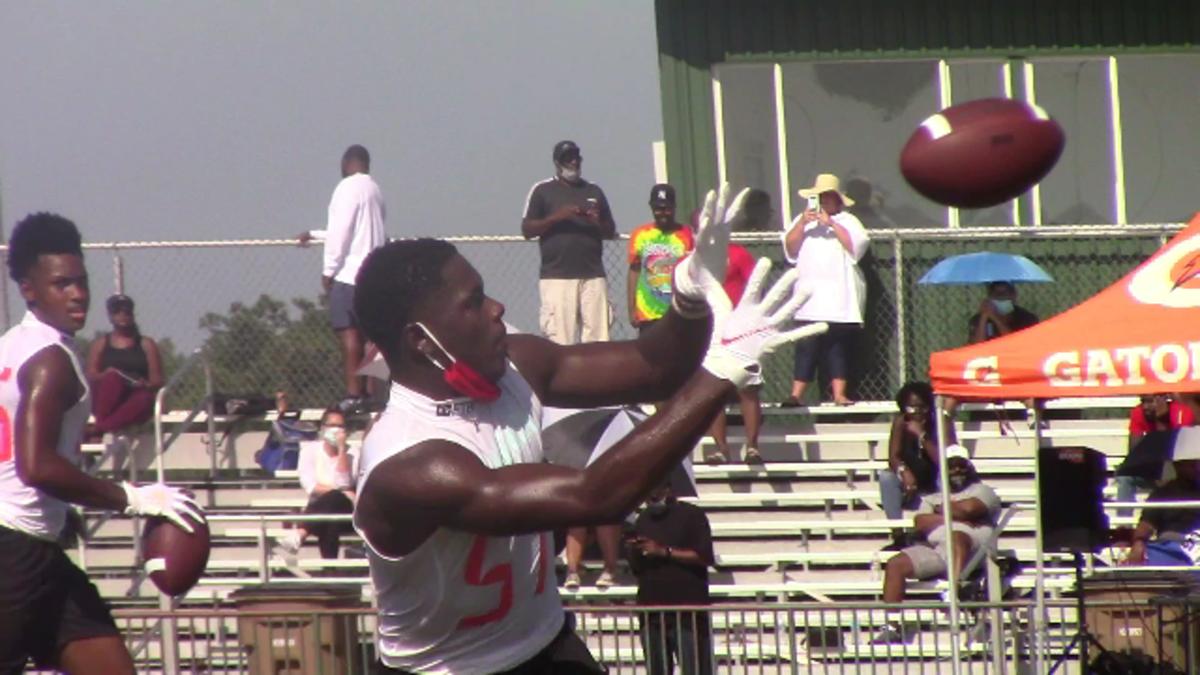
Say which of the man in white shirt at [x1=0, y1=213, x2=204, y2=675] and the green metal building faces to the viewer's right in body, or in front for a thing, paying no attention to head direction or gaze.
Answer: the man in white shirt

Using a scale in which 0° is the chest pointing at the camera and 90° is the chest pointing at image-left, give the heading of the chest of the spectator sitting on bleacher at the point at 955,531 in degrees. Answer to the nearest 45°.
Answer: approximately 45°

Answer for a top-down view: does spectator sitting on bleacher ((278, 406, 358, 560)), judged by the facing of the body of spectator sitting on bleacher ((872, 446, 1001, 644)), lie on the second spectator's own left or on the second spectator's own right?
on the second spectator's own right

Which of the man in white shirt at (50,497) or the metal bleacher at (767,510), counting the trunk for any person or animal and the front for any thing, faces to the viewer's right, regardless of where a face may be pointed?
the man in white shirt
